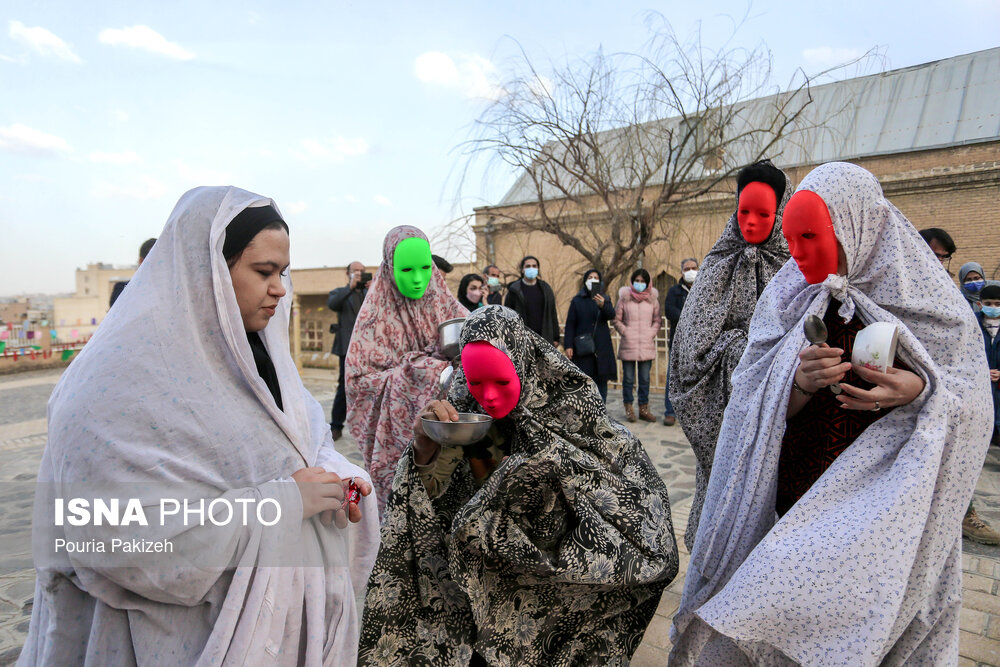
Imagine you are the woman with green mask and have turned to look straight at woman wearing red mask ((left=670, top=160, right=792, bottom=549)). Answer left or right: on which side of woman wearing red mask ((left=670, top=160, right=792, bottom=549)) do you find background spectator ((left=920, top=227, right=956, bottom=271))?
left

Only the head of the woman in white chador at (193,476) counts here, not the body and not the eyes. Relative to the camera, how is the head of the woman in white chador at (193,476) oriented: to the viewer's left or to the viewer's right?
to the viewer's right

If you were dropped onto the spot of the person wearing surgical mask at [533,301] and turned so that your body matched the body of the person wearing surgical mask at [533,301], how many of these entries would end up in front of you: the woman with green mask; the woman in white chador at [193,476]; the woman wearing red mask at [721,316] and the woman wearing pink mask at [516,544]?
4

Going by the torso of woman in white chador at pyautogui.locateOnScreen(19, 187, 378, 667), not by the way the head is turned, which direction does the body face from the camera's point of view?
to the viewer's right

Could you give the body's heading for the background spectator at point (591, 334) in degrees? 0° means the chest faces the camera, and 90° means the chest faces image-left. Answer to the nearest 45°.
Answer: approximately 0°

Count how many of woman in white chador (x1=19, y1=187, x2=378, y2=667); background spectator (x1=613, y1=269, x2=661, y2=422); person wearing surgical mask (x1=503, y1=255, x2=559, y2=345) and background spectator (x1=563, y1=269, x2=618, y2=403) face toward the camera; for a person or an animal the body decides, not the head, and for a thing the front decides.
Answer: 3

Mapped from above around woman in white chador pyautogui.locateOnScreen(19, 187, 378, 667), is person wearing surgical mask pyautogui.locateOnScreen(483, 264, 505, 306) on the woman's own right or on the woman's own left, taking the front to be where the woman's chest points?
on the woman's own left

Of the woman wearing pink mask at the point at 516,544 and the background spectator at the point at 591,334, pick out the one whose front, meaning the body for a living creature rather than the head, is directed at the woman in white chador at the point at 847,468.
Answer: the background spectator

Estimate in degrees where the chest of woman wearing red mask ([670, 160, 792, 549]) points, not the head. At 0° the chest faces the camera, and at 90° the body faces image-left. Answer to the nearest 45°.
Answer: approximately 45°

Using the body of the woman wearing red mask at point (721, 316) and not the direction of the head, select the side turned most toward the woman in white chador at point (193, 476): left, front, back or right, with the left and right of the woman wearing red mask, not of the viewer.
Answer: front

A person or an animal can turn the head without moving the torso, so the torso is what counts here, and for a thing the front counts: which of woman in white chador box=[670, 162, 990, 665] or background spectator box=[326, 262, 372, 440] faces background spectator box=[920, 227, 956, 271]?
background spectator box=[326, 262, 372, 440]

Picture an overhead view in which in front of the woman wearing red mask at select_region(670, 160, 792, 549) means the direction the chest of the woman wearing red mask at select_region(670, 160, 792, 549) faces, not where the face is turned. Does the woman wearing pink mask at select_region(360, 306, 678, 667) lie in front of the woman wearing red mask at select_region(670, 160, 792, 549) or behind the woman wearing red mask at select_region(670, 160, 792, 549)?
in front

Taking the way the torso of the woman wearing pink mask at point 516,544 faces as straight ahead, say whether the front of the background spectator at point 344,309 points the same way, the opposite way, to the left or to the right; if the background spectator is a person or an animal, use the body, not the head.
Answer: to the left

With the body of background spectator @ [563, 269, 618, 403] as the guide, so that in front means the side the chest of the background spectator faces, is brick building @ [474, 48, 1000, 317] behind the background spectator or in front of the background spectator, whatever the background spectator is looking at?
behind

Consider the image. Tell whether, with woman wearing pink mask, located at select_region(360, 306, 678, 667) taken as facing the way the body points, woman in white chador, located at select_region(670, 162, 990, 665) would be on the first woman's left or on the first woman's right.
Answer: on the first woman's left

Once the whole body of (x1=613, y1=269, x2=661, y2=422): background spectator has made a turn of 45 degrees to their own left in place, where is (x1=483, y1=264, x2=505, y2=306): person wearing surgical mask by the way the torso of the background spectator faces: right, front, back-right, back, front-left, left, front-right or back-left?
back-right
